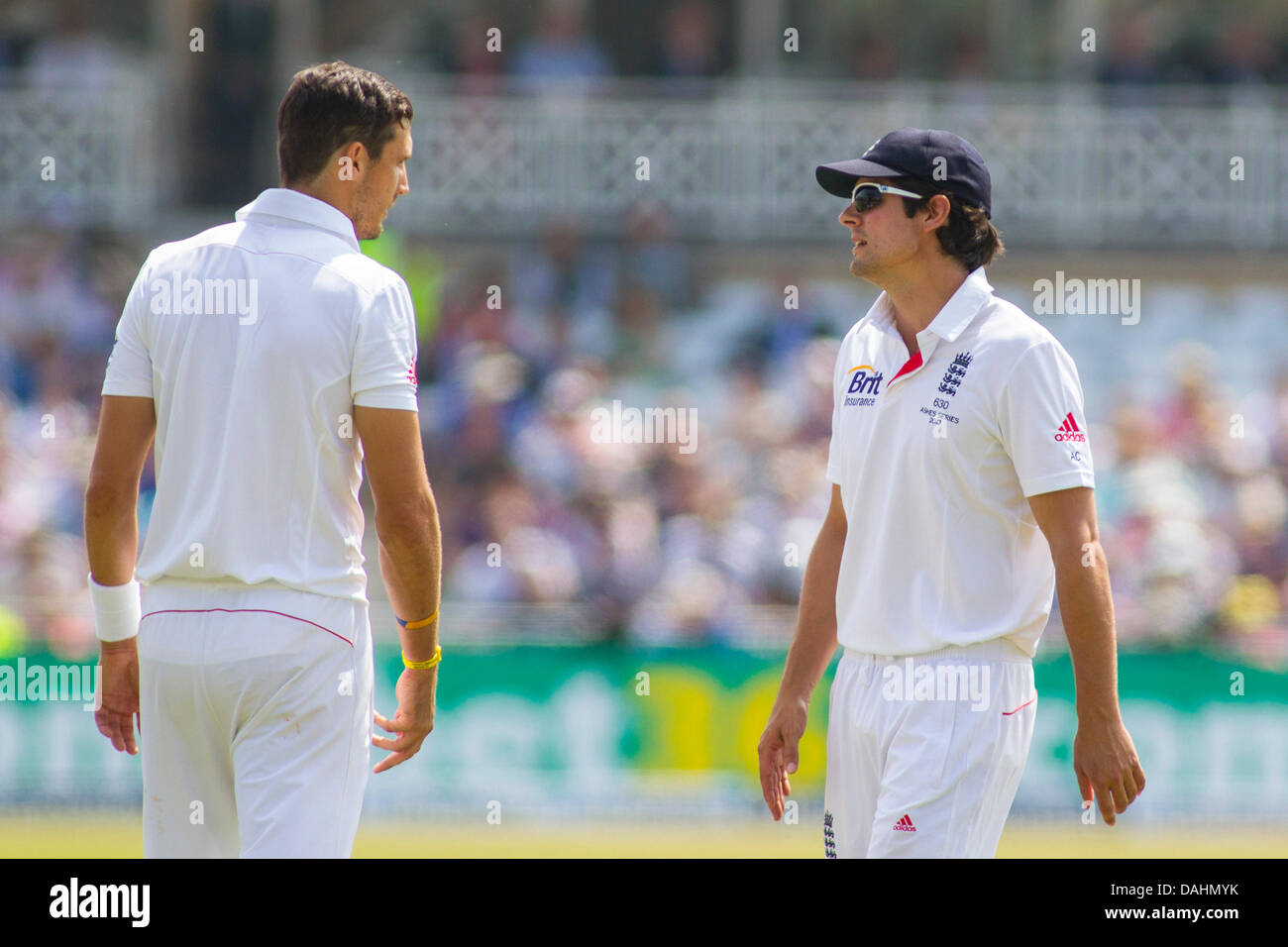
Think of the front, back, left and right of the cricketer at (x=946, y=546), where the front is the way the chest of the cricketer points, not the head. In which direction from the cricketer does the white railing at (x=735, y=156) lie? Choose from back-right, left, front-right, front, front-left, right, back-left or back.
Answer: back-right

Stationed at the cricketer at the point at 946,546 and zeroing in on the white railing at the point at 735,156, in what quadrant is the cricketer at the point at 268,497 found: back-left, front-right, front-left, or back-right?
back-left

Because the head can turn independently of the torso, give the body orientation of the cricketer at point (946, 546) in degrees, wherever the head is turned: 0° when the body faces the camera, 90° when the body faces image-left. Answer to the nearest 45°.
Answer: approximately 45°

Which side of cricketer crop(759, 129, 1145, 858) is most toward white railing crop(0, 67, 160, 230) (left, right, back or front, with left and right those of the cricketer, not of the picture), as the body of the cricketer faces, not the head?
right

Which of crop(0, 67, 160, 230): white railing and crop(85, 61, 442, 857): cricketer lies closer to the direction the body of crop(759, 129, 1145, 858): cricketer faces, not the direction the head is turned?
the cricketer
